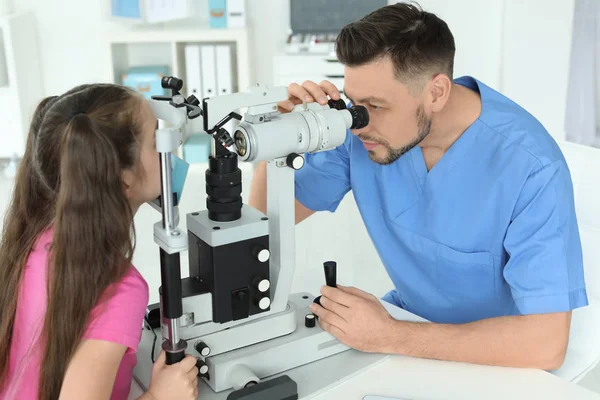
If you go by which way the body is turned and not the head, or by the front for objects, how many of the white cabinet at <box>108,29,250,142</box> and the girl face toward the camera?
1

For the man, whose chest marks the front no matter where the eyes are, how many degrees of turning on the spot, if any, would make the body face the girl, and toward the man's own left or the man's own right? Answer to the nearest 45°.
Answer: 0° — they already face them

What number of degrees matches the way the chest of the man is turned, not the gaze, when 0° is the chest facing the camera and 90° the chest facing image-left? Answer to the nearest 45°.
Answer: approximately 45°

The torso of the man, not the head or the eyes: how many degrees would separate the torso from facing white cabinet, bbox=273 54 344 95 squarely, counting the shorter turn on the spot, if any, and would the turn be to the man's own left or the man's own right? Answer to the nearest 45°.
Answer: approximately 135° to the man's own right

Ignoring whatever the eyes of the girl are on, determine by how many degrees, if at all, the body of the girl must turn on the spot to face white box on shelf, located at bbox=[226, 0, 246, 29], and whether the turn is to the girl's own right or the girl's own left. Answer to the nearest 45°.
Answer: approximately 45° to the girl's own left

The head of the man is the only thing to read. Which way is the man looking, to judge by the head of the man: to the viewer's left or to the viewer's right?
to the viewer's left

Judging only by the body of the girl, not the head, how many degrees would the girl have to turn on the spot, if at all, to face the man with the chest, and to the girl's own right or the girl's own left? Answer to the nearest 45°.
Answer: approximately 45° to the girl's own right

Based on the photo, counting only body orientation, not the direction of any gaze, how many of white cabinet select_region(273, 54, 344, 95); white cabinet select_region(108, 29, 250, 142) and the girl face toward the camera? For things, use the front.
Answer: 2

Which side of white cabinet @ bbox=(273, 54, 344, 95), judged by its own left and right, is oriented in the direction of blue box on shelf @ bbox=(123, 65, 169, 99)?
right

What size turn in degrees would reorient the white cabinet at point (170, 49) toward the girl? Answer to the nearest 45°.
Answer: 0° — it already faces them

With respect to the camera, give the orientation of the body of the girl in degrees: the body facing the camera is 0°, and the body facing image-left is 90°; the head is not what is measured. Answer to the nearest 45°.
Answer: approximately 225°

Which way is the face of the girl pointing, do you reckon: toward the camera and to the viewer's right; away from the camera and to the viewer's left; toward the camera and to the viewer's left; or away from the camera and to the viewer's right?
away from the camera and to the viewer's right

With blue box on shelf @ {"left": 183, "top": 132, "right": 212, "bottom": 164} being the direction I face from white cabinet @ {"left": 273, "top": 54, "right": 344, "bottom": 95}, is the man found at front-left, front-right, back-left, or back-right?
back-left
